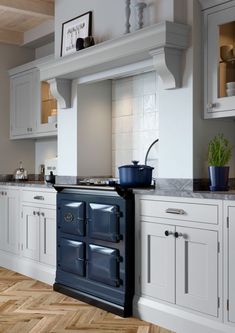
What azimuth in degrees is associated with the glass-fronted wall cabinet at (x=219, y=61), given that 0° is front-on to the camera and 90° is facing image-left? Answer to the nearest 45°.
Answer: approximately 45°

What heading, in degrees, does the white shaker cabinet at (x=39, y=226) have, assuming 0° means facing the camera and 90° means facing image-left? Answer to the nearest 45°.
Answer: approximately 45°

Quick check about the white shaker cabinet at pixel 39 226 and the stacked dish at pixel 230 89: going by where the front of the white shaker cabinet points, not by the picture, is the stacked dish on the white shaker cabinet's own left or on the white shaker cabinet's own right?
on the white shaker cabinet's own left

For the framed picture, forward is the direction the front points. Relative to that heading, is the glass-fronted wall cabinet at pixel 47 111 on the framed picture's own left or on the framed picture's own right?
on the framed picture's own right

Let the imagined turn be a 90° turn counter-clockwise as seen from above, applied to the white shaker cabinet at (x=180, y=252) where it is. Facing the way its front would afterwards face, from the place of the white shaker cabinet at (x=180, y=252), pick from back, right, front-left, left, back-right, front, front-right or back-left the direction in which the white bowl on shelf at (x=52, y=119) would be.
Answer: back

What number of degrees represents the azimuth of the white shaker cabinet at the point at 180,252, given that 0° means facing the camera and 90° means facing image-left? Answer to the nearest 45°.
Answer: approximately 45°

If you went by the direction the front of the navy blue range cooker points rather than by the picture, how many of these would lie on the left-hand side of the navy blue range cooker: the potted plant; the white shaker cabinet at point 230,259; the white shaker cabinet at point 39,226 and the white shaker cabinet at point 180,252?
3

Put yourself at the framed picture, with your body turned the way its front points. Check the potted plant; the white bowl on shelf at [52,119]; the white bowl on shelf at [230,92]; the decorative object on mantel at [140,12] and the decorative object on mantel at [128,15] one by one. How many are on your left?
4

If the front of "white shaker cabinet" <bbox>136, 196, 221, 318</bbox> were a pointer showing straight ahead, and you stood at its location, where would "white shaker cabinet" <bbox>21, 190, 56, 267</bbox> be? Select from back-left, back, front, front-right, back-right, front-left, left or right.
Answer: right
